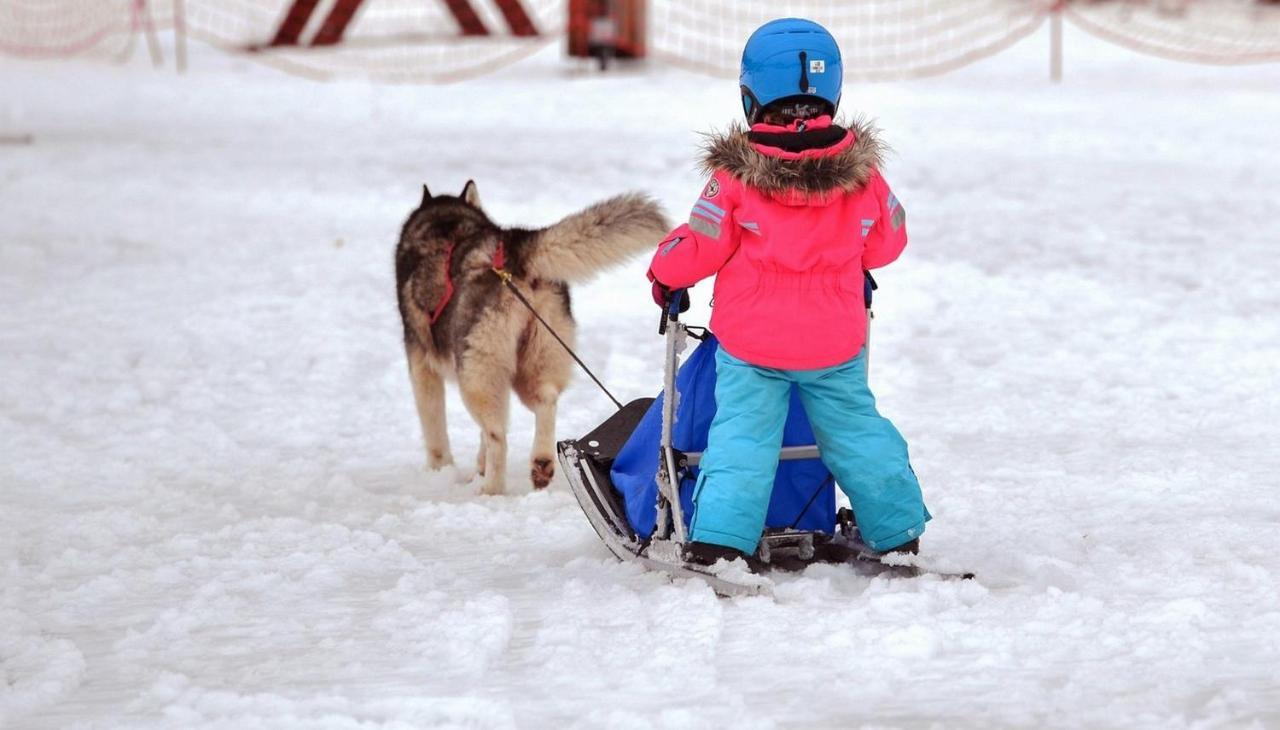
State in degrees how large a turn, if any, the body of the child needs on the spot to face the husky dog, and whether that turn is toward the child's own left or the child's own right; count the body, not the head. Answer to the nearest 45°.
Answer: approximately 45° to the child's own left

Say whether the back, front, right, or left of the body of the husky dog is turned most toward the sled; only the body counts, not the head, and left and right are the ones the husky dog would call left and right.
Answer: back

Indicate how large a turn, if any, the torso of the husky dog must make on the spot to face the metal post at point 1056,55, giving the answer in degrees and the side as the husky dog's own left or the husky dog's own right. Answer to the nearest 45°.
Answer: approximately 90° to the husky dog's own right

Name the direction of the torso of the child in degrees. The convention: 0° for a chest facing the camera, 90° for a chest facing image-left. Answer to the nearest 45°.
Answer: approximately 180°

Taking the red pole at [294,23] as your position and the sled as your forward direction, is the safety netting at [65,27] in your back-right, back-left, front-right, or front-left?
back-right

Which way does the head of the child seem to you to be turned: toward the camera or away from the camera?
away from the camera

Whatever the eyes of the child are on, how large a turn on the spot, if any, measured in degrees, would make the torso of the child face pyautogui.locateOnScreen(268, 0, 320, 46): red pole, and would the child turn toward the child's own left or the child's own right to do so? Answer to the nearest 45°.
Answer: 0° — they already face it

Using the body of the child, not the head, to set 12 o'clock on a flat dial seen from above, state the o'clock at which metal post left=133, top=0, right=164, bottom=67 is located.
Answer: The metal post is roughly at 11 o'clock from the child.

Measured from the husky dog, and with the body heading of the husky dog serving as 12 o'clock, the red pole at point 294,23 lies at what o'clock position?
The red pole is roughly at 1 o'clock from the husky dog.

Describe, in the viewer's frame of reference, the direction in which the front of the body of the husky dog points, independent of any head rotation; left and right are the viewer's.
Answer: facing away from the viewer and to the left of the viewer

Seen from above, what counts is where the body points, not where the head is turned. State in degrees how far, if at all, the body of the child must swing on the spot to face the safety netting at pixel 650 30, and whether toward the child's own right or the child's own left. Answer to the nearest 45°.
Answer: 0° — they already face it

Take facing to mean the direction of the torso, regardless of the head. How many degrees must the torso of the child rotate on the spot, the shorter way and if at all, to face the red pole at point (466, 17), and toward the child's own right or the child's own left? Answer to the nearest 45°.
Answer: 0° — they already face it

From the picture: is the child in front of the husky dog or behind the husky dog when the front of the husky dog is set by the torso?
behind
